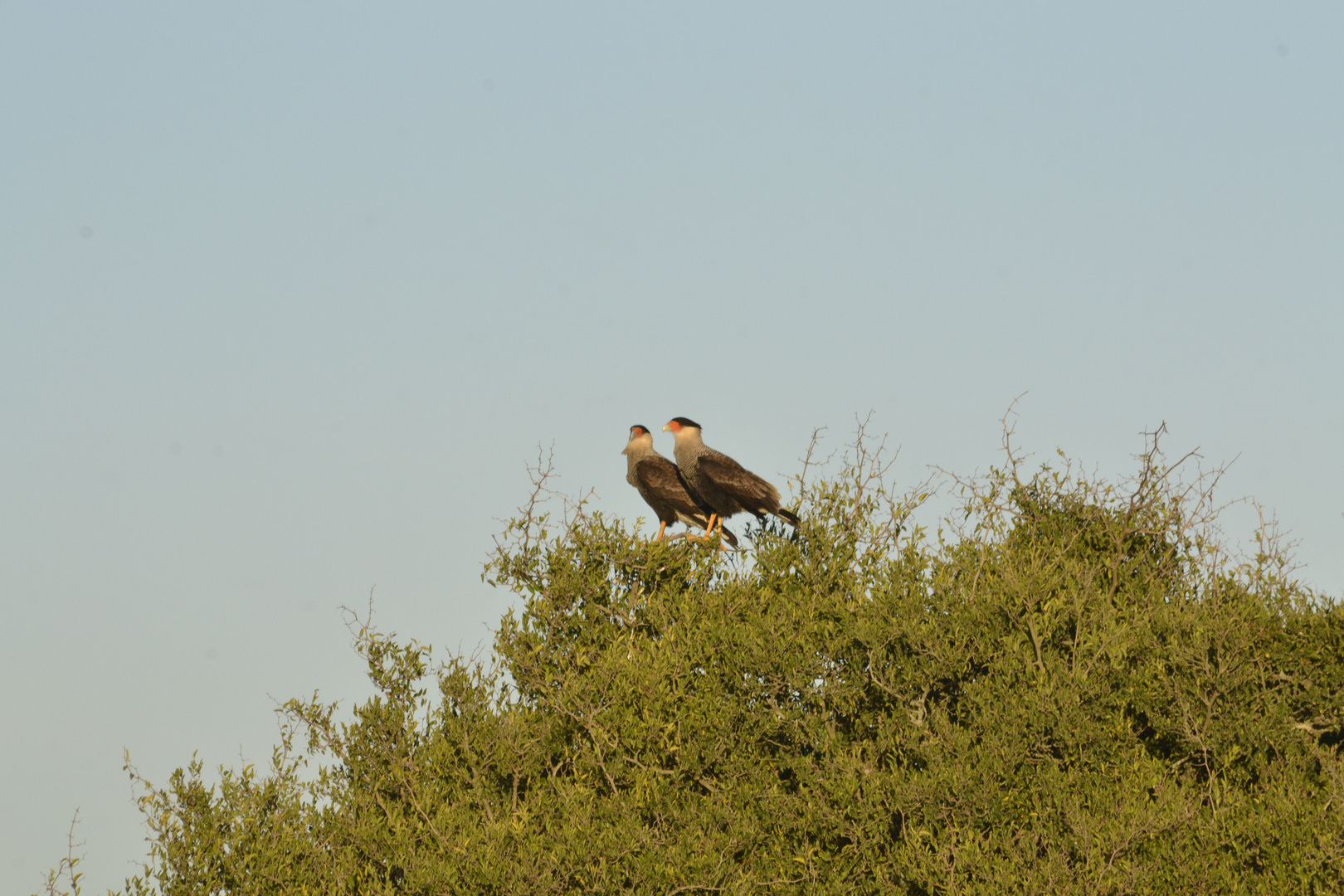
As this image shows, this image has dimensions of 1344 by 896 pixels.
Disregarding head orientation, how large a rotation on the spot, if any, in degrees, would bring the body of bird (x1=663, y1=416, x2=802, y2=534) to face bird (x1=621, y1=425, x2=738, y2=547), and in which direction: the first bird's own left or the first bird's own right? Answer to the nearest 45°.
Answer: approximately 45° to the first bird's own right

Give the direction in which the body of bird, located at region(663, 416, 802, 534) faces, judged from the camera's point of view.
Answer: to the viewer's left
